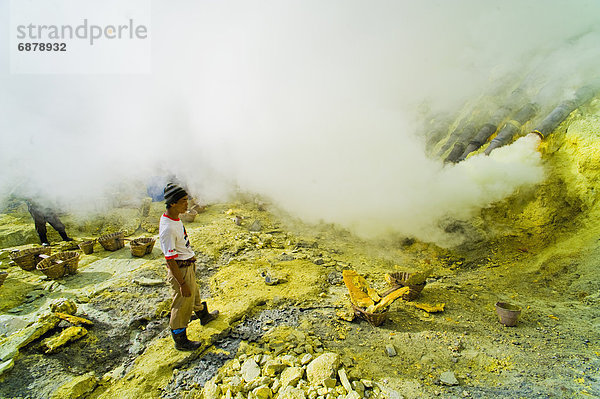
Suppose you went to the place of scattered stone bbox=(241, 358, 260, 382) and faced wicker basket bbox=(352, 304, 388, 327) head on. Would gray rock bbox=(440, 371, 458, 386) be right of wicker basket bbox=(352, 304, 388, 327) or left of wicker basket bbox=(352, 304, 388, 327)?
right
